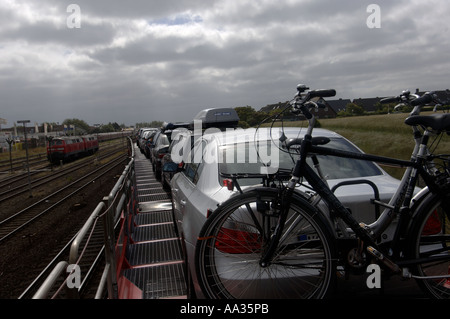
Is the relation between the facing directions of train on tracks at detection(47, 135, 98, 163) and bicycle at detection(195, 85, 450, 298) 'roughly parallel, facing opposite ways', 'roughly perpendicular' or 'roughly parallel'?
roughly perpendicular

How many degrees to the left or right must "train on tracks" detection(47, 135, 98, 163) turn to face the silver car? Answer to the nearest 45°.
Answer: approximately 45° to its left

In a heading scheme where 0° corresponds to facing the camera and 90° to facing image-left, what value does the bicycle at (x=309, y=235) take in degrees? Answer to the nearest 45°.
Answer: approximately 90°

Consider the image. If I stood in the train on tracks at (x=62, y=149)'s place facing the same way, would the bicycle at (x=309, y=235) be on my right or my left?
on my left

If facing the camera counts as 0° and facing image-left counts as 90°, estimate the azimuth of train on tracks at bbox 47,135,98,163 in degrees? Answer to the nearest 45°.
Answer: approximately 45°

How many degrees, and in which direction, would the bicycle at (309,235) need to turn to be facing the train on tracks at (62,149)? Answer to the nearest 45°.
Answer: approximately 45° to its right
